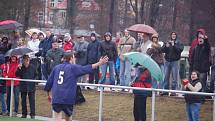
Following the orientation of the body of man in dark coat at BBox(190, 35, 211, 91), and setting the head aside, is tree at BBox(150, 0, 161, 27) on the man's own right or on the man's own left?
on the man's own right

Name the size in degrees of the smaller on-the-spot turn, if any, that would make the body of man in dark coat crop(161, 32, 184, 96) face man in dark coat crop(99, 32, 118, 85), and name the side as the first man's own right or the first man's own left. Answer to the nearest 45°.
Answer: approximately 90° to the first man's own right

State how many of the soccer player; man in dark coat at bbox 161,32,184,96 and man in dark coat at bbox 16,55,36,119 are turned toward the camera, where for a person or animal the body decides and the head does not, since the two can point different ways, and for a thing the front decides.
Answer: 2

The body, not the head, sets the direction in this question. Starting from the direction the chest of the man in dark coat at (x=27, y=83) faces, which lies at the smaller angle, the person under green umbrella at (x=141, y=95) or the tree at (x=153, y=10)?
the person under green umbrella

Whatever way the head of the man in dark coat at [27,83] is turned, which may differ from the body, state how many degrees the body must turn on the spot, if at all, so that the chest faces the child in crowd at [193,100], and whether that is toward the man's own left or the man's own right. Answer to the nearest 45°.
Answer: approximately 45° to the man's own left

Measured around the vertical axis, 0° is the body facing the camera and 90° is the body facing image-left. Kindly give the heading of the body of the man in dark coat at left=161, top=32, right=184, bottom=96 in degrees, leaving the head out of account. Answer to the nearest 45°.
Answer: approximately 0°

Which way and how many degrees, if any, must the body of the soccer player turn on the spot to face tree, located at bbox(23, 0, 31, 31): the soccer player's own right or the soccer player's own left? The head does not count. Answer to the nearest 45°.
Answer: approximately 45° to the soccer player's own left

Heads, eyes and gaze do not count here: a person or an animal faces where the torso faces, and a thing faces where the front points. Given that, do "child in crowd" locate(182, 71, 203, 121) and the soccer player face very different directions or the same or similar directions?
very different directions

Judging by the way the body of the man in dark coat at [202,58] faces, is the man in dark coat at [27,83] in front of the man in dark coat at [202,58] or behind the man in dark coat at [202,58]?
in front

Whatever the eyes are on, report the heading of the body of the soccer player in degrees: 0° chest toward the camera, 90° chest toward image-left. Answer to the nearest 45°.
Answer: approximately 225°
